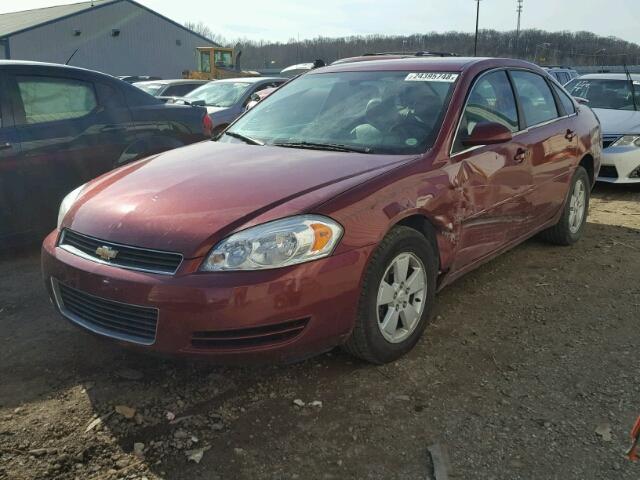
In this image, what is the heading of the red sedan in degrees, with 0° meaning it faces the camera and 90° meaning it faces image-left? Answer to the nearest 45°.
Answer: approximately 45°

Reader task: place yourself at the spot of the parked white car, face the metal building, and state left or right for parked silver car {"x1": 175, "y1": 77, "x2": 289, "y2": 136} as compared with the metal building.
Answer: left

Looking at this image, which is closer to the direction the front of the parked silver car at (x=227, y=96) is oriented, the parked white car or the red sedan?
the red sedan

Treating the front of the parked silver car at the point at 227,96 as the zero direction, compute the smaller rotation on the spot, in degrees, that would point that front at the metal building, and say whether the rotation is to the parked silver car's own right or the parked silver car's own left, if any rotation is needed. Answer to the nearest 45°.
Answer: approximately 135° to the parked silver car's own right

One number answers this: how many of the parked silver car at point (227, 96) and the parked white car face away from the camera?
0

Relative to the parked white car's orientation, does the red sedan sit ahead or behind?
ahead

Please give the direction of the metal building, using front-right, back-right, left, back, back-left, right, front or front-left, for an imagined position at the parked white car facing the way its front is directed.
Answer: right

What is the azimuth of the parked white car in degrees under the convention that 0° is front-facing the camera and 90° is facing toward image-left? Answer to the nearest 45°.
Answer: approximately 45°

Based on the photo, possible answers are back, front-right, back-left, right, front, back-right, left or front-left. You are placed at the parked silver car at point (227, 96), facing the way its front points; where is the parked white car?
left

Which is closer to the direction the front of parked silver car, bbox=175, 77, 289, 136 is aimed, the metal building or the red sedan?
the red sedan

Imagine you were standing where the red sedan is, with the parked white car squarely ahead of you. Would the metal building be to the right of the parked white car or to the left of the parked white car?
left

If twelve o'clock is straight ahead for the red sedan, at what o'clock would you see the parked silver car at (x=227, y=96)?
The parked silver car is roughly at 4 o'clock from the red sedan.

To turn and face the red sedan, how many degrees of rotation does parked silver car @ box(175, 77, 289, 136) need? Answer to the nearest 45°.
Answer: approximately 45° to its left

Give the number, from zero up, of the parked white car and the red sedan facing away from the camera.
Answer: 0
